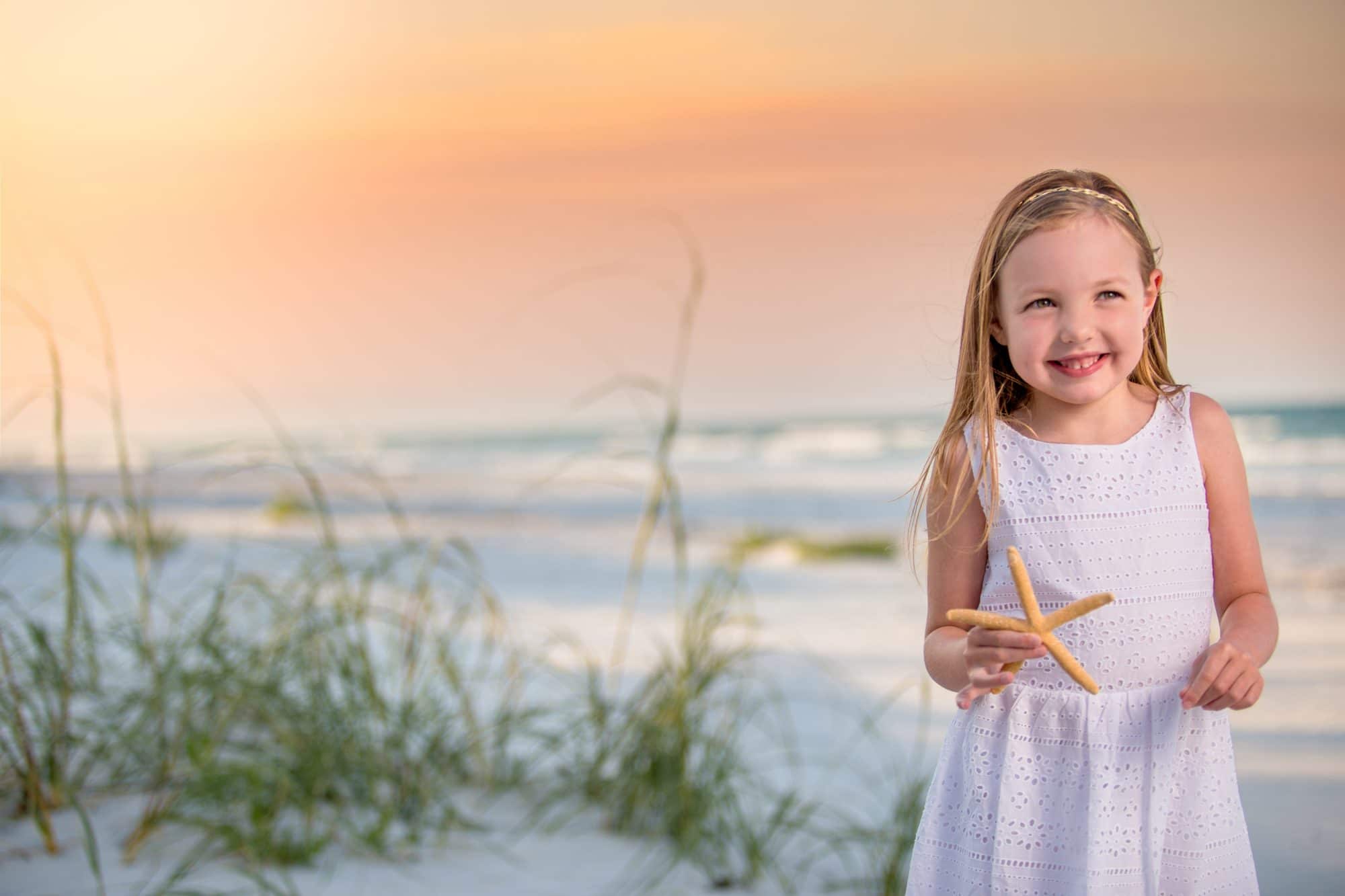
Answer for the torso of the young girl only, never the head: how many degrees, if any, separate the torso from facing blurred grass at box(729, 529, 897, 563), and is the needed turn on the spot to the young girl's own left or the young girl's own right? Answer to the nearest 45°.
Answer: approximately 180°

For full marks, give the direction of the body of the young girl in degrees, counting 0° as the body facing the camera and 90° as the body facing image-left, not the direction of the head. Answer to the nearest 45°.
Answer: approximately 0°

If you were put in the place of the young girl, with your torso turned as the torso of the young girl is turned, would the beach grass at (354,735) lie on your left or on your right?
on your right
